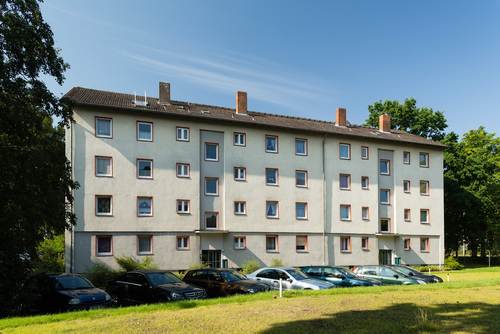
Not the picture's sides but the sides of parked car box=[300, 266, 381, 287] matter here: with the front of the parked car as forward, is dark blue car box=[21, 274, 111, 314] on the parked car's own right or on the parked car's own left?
on the parked car's own right

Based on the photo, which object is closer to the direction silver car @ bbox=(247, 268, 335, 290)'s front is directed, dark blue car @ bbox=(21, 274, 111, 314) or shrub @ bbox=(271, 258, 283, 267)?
the dark blue car

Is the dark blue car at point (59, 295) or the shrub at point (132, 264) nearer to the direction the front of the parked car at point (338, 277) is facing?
the dark blue car

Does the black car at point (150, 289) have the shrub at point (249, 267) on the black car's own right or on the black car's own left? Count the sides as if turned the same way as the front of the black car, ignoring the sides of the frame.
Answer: on the black car's own left
